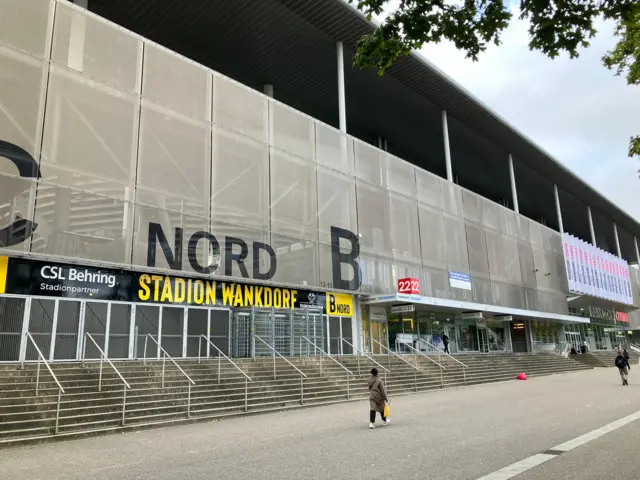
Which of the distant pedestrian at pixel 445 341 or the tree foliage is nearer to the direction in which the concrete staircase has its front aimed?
the tree foliage

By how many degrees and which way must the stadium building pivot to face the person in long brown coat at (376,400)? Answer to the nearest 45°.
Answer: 0° — it already faces them

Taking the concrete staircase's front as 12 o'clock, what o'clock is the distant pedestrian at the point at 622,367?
The distant pedestrian is roughly at 10 o'clock from the concrete staircase.

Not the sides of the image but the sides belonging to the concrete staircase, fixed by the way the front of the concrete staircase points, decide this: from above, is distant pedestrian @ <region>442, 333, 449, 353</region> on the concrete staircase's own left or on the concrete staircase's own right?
on the concrete staircase's own left

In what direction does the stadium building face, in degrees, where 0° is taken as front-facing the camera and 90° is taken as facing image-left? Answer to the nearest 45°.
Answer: approximately 315°

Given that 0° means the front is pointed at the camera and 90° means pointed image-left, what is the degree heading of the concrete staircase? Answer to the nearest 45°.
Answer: approximately 315°
